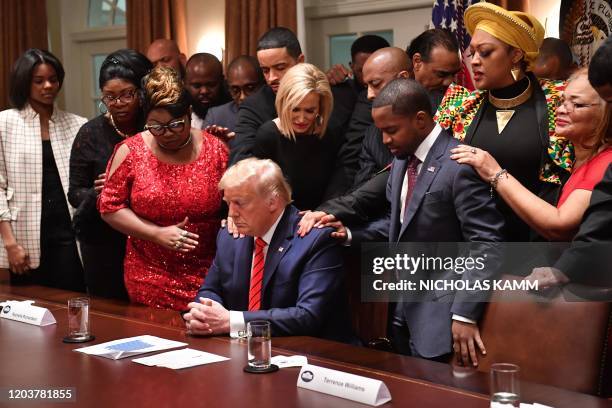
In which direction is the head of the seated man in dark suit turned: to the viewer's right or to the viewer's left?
to the viewer's left

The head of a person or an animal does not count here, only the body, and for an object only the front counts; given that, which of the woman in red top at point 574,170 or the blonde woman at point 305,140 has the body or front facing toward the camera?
the blonde woman

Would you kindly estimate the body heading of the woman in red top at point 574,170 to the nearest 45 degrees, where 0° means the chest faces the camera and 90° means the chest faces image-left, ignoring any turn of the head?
approximately 90°

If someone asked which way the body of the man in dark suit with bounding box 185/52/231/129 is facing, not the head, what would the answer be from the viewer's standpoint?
toward the camera

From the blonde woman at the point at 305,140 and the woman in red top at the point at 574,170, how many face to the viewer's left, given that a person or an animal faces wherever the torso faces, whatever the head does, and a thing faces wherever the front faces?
1

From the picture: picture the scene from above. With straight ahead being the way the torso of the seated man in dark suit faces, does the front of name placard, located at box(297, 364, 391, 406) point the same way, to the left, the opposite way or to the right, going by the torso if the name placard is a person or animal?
the same way

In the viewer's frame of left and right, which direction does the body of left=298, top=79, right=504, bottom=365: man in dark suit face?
facing the viewer and to the left of the viewer

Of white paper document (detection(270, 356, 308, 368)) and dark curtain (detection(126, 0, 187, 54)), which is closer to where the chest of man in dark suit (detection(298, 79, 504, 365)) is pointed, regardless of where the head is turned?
the white paper document

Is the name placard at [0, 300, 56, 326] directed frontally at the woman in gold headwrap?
no

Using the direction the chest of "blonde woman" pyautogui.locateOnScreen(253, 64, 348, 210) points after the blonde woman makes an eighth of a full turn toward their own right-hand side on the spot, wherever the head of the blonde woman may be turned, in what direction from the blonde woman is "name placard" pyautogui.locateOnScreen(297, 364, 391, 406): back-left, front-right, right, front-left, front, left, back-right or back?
front-left

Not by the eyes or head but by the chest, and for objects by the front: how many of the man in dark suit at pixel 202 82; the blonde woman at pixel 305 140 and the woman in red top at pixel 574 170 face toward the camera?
2

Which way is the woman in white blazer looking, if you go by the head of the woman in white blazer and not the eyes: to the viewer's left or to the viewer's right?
to the viewer's right

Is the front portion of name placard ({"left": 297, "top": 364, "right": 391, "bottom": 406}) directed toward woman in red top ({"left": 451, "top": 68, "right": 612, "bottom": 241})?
no

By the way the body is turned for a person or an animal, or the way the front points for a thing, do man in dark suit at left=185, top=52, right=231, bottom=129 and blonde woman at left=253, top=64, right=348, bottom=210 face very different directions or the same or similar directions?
same or similar directions

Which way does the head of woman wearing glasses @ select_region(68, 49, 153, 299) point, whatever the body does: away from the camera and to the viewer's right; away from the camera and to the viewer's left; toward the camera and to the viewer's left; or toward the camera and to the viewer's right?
toward the camera and to the viewer's right

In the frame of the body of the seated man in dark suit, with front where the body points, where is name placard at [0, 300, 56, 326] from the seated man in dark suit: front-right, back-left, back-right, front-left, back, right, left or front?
front-right

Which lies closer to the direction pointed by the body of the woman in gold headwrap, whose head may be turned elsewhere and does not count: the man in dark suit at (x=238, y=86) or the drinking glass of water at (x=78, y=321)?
the drinking glass of water

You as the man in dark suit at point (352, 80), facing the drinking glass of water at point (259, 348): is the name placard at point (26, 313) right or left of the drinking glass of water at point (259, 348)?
right
